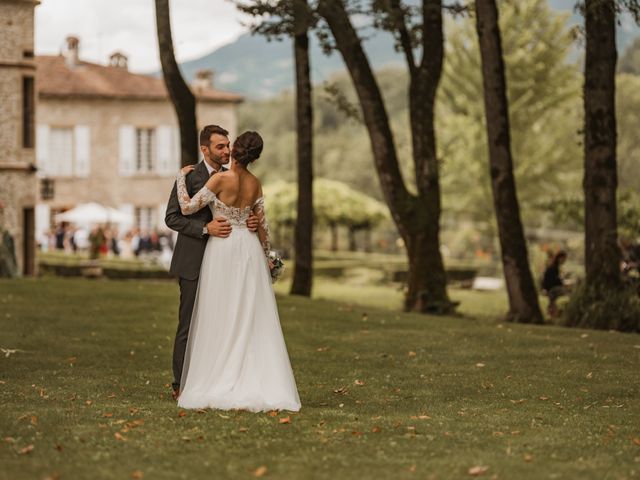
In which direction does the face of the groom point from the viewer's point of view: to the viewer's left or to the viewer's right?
to the viewer's right

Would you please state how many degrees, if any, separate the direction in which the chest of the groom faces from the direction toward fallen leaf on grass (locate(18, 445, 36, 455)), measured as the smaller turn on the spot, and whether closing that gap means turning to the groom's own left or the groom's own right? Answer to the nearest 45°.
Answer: approximately 90° to the groom's own right

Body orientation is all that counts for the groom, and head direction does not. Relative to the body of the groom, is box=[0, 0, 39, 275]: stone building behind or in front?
behind

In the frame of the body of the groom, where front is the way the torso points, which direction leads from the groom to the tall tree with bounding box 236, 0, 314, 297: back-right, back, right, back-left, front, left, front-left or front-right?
back-left

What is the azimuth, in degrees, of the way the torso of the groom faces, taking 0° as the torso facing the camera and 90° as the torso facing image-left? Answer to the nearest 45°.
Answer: approximately 315°

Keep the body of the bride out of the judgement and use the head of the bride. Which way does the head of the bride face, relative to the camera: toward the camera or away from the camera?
away from the camera

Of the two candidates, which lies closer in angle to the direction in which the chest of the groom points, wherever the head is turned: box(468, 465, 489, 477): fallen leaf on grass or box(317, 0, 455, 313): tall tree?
the fallen leaf on grass

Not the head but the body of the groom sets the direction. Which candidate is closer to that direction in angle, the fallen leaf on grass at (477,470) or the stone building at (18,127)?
the fallen leaf on grass

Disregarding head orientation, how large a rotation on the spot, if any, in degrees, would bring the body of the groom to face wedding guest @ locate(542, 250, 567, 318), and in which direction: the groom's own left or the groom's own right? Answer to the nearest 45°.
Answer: approximately 90° to the groom's own left

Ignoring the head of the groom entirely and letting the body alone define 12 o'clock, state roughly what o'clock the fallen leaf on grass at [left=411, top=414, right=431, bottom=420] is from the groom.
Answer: The fallen leaf on grass is roughly at 11 o'clock from the groom.

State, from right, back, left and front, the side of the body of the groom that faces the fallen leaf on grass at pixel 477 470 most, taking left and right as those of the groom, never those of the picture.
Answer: front
